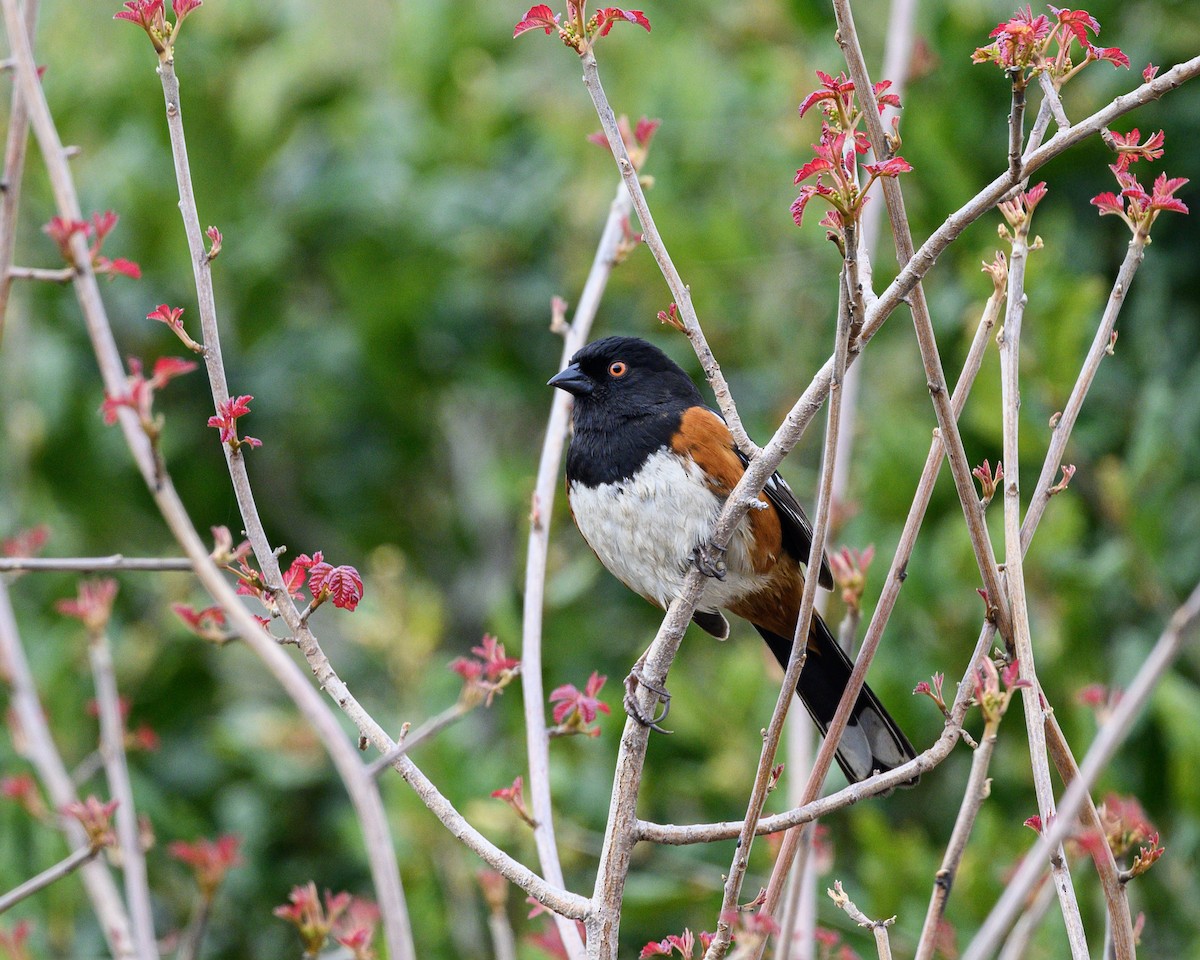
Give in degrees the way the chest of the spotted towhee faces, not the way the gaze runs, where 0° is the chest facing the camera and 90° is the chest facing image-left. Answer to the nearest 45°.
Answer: approximately 45°

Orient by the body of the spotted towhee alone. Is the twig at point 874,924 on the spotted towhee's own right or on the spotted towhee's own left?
on the spotted towhee's own left
